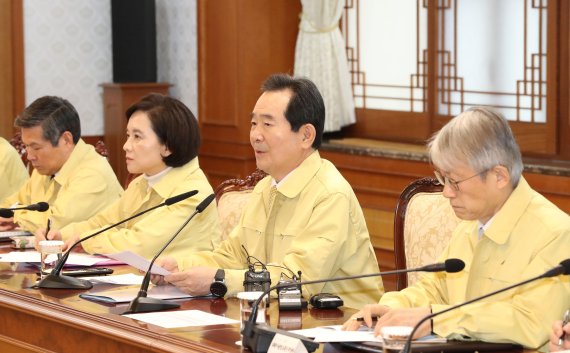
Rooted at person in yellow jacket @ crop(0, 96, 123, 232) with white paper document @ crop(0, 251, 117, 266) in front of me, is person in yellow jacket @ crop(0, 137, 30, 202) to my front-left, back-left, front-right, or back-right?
back-right

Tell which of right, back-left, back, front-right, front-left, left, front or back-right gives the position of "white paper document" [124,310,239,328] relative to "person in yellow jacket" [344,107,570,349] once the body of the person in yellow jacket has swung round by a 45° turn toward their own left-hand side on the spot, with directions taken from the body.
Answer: right

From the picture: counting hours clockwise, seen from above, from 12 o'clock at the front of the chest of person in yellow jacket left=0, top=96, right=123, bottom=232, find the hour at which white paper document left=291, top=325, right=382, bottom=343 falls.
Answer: The white paper document is roughly at 10 o'clock from the person in yellow jacket.

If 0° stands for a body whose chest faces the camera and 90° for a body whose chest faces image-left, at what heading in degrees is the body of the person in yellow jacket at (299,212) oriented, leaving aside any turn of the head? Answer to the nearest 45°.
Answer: approximately 45°

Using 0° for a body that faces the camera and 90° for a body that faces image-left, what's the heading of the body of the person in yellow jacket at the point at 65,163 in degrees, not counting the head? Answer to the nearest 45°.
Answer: approximately 45°

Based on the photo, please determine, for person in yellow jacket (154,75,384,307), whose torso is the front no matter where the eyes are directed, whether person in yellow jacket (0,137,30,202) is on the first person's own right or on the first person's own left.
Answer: on the first person's own right

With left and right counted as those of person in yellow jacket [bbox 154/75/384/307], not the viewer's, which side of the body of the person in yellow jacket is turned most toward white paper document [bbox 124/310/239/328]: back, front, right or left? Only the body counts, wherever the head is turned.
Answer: front

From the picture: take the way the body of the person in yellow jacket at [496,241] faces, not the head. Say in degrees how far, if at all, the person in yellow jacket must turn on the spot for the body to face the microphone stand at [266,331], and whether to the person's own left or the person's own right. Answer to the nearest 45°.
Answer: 0° — they already face it

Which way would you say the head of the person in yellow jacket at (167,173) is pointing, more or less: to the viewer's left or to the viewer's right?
to the viewer's left

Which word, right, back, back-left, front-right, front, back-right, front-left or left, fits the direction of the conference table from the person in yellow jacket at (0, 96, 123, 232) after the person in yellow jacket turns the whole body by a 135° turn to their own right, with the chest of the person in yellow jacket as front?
back

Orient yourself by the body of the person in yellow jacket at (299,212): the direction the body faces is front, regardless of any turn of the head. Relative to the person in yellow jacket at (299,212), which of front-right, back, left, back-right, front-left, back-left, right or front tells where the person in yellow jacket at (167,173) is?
right

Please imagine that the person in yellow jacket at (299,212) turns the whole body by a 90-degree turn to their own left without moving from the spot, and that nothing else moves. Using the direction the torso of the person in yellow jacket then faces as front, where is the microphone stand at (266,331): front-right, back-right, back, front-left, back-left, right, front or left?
front-right

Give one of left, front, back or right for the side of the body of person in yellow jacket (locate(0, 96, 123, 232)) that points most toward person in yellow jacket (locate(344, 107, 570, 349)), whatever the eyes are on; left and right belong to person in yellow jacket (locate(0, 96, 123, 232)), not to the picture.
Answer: left

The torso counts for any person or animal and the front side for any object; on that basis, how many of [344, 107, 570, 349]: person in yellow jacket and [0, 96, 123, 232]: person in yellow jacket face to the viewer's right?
0

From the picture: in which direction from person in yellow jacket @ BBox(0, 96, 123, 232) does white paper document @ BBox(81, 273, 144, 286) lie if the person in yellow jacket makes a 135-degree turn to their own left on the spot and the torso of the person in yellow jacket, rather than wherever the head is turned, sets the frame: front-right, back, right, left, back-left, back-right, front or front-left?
right

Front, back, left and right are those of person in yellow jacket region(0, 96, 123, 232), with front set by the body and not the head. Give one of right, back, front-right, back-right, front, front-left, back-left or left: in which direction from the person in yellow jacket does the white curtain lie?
back
